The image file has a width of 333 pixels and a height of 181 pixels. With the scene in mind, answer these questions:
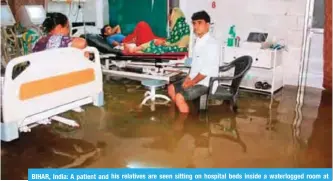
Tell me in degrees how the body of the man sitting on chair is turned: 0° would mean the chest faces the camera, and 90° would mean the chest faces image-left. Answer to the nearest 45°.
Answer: approximately 45°
